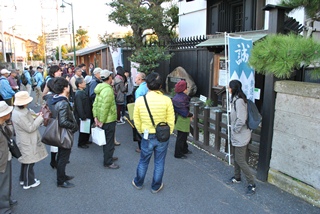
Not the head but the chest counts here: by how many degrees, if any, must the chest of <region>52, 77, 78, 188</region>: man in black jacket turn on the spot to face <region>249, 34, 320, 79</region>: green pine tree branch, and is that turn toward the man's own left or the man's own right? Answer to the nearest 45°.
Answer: approximately 45° to the man's own right

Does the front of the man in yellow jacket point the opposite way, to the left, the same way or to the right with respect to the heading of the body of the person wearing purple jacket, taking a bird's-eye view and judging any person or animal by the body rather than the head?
to the left

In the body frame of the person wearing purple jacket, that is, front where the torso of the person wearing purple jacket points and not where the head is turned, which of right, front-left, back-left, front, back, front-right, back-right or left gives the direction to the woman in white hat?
back-right

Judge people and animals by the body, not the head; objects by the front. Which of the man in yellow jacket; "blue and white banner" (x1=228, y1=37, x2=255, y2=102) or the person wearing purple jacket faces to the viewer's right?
the person wearing purple jacket

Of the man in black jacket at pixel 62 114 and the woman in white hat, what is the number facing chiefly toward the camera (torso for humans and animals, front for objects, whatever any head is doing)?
0

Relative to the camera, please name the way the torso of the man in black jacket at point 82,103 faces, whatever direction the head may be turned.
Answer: to the viewer's right

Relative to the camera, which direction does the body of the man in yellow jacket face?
away from the camera

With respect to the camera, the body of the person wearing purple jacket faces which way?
to the viewer's right

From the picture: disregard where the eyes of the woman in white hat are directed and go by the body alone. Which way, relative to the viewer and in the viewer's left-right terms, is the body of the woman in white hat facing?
facing to the right of the viewer

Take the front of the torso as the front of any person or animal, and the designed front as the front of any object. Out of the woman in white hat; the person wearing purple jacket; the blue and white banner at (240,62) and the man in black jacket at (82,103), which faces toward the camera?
the blue and white banner

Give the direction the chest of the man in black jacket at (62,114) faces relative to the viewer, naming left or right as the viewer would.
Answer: facing to the right of the viewer

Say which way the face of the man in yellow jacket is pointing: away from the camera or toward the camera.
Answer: away from the camera

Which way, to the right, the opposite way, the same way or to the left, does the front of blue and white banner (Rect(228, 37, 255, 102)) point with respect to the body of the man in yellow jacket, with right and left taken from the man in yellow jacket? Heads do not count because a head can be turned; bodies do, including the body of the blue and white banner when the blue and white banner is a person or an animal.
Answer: the opposite way
